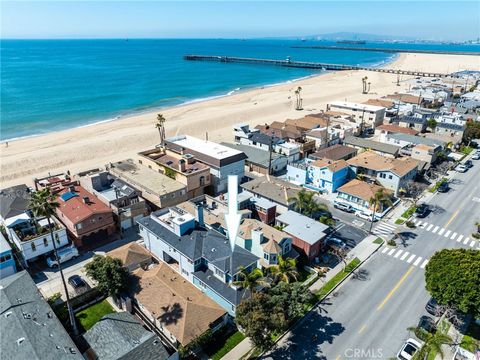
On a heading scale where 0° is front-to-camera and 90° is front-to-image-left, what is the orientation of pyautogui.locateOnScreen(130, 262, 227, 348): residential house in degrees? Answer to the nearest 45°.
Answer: approximately 315°

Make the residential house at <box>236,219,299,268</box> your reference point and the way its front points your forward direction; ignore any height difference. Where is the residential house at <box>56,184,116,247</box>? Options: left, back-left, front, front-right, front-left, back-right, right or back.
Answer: back-right

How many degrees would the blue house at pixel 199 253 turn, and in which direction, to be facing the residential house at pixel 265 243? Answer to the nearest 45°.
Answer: approximately 45° to its left

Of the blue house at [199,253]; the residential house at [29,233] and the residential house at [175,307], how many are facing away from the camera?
0

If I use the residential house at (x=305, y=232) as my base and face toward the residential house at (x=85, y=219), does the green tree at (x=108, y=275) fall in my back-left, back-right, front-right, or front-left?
front-left

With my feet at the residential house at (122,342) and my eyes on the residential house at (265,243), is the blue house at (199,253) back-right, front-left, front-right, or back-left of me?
front-left

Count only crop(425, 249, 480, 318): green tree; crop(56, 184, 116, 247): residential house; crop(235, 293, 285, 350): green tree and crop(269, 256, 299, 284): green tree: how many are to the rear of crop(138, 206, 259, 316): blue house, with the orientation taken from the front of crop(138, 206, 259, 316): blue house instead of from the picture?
1

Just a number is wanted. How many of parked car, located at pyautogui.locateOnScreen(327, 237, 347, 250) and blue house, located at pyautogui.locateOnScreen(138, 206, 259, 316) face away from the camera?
0

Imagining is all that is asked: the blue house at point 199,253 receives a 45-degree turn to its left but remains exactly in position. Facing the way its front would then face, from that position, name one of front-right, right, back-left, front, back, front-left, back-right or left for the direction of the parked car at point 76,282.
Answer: back

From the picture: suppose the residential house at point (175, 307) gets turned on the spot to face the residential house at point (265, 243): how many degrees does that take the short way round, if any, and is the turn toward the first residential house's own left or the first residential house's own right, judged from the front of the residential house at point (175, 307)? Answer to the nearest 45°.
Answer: approximately 90° to the first residential house's own left
